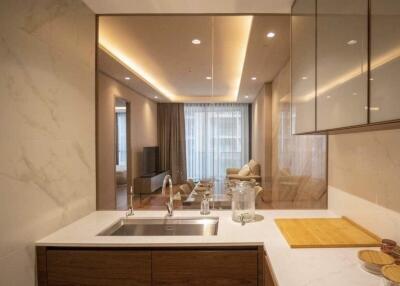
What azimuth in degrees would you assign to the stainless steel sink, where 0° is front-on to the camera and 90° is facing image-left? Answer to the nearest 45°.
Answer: approximately 0°

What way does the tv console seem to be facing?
to the viewer's right

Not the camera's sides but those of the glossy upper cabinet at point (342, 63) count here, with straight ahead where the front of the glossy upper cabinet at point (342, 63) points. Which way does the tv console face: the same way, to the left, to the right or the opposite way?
the opposite way

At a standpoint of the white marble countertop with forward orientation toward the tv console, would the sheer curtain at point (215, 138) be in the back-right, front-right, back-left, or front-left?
front-right

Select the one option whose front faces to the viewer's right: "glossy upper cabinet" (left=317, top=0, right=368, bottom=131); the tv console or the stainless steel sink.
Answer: the tv console

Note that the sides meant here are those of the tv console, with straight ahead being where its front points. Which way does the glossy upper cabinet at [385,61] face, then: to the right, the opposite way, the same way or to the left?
the opposite way

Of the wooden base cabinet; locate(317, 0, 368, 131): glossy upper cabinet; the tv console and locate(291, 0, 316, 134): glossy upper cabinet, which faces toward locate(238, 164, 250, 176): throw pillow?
the tv console

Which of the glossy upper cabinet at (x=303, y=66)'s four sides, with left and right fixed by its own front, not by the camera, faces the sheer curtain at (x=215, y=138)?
right

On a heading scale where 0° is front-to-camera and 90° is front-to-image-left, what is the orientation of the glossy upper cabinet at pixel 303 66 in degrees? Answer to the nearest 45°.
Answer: approximately 45°

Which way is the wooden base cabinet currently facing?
toward the camera
